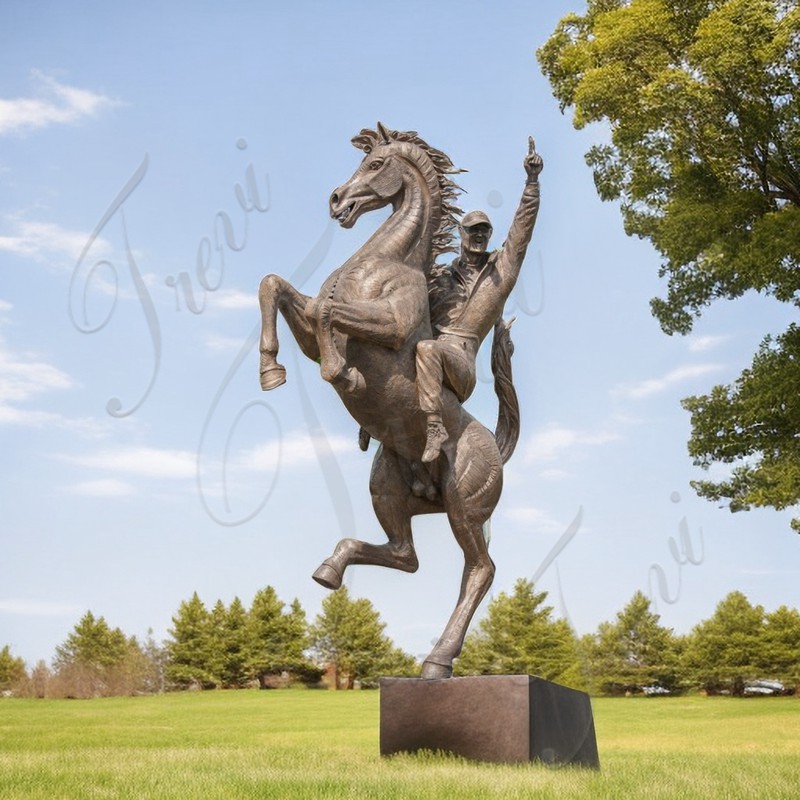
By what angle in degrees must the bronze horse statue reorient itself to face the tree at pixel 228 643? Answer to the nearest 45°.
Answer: approximately 135° to its right

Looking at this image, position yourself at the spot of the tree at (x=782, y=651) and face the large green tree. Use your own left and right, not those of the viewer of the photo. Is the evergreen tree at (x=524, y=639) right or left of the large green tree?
right

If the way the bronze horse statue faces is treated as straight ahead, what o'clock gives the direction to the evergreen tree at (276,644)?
The evergreen tree is roughly at 4 o'clock from the bronze horse statue.

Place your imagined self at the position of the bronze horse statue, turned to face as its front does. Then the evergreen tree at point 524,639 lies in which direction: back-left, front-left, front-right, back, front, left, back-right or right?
back-right

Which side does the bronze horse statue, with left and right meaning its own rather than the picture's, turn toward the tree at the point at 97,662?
right

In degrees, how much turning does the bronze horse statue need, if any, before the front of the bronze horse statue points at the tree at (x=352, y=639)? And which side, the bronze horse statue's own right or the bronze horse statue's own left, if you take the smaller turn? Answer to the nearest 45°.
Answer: approximately 135° to the bronze horse statue's own right

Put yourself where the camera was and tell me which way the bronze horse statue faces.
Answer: facing the viewer and to the left of the viewer

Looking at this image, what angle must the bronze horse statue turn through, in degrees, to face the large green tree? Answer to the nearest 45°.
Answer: approximately 180°

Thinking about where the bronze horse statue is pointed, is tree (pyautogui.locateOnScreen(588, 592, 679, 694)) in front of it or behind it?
behind

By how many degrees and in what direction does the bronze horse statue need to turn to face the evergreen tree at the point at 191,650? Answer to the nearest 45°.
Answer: approximately 135° to its right

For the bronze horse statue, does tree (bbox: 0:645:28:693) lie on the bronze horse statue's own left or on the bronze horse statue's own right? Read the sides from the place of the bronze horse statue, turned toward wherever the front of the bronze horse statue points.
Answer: on the bronze horse statue's own right

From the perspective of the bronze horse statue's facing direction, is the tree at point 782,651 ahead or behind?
behind
